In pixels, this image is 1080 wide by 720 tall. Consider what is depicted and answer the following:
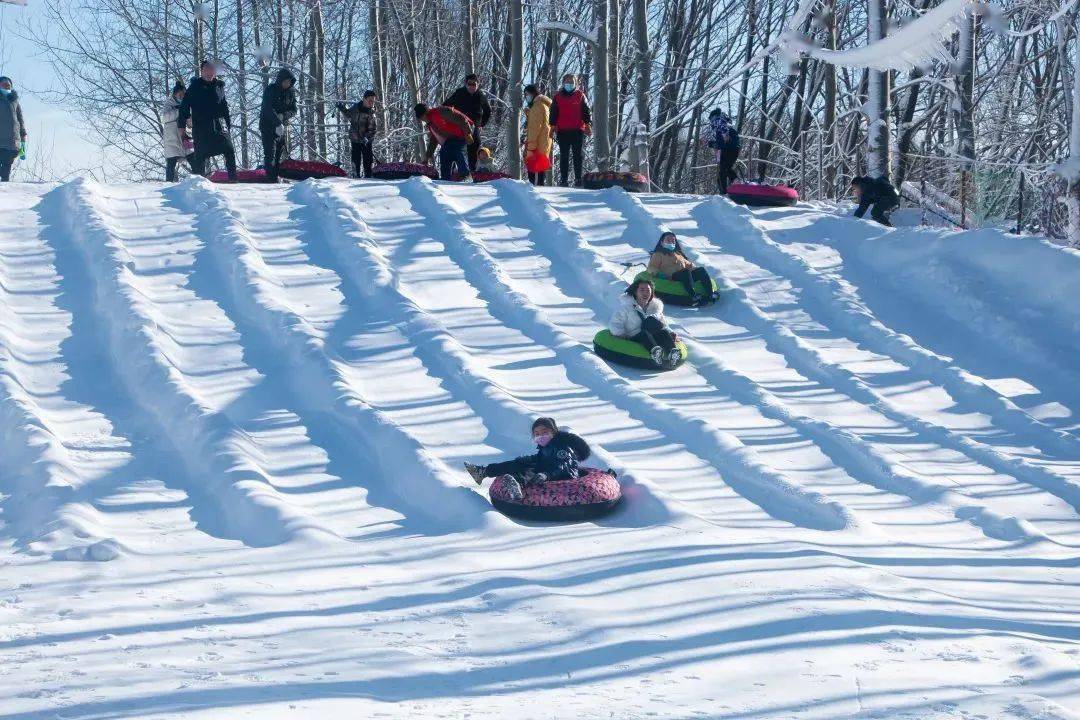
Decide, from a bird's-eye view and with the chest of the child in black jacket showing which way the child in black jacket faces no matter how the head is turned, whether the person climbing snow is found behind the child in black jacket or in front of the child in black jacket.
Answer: behind

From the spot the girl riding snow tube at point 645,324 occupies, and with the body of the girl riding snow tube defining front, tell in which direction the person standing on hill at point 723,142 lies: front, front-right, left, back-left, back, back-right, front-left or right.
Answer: back-left

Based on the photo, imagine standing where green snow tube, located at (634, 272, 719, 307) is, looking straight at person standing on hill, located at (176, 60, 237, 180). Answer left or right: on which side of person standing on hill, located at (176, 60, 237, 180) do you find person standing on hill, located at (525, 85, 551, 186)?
right

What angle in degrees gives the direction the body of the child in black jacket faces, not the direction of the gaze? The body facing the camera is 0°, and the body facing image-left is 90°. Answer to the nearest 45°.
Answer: approximately 45°

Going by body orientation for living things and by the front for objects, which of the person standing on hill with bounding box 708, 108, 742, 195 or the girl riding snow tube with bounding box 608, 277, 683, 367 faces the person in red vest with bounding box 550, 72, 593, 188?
the person standing on hill

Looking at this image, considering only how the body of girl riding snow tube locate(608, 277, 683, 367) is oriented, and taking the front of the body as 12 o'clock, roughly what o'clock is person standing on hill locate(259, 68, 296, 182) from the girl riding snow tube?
The person standing on hill is roughly at 6 o'clock from the girl riding snow tube.

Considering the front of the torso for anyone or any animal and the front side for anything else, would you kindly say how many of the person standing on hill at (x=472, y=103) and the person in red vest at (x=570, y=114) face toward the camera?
2

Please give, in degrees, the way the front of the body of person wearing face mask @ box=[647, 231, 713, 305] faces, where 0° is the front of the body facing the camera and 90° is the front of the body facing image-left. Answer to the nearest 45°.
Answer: approximately 315°
